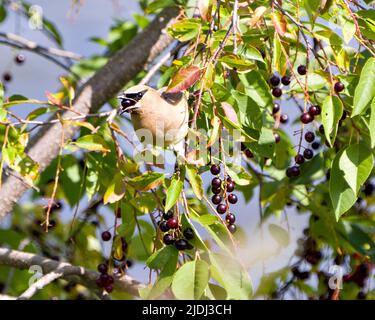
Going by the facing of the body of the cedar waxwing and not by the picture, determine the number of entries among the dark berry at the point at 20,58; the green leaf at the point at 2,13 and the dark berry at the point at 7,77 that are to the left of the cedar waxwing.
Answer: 0

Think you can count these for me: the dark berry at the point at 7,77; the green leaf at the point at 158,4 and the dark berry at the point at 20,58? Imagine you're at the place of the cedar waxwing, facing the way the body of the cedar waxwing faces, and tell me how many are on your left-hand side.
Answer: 0

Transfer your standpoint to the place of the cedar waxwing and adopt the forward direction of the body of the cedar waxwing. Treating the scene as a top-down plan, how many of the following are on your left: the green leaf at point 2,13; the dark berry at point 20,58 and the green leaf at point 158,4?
0

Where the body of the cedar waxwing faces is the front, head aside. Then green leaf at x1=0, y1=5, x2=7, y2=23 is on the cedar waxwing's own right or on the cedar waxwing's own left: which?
on the cedar waxwing's own right

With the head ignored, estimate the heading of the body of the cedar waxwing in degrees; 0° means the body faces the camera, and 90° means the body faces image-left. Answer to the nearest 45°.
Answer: approximately 45°

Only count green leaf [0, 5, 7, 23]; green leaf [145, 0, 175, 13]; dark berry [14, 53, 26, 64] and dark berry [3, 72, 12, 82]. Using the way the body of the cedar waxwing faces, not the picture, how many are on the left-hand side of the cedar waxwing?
0

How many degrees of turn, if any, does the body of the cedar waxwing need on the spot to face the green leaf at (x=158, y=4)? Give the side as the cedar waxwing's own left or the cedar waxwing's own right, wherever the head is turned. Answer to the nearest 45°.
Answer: approximately 135° to the cedar waxwing's own right
